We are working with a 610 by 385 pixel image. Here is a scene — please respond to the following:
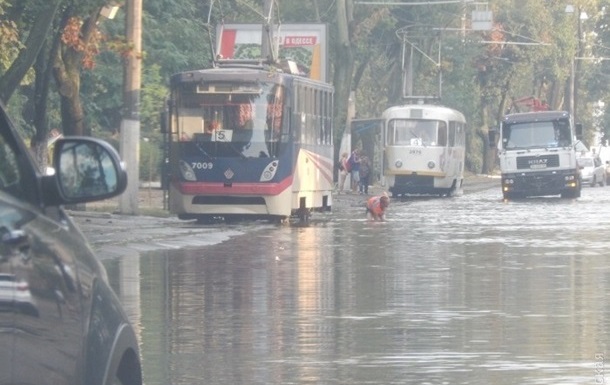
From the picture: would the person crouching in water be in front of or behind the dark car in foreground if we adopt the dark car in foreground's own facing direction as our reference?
in front

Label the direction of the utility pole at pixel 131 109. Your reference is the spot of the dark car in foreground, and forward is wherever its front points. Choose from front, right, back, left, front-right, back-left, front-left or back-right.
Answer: front-left

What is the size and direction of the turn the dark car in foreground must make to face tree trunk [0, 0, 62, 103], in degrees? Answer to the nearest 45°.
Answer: approximately 45° to its left

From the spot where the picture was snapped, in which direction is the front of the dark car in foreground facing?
facing away from the viewer and to the right of the viewer
